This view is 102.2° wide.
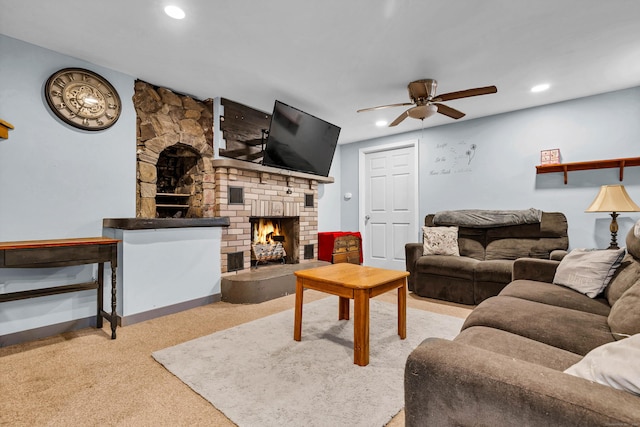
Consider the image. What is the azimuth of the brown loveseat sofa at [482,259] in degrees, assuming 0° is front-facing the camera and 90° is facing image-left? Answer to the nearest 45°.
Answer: approximately 0°

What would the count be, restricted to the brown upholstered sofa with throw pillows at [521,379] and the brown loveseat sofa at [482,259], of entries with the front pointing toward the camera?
1

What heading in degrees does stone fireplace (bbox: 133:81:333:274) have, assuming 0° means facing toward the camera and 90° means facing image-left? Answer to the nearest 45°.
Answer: approximately 315°

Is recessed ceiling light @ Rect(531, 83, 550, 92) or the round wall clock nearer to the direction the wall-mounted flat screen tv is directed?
the recessed ceiling light

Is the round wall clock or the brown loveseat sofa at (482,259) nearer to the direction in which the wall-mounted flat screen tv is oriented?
the brown loveseat sofa

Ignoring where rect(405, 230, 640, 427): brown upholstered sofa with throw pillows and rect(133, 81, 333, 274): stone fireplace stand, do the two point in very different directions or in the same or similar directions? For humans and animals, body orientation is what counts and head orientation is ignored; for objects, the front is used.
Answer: very different directions

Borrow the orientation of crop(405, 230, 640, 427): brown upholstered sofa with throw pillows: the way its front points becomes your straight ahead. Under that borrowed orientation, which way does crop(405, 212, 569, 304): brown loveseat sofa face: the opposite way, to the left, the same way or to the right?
to the left

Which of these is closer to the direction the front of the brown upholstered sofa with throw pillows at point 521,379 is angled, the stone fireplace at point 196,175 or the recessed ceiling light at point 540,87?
the stone fireplace

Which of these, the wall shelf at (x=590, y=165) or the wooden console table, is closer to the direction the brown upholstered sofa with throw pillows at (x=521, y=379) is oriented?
the wooden console table

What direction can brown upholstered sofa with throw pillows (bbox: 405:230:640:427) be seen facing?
to the viewer's left

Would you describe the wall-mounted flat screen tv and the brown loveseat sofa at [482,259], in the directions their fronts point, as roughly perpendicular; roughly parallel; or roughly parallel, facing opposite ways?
roughly perpendicular

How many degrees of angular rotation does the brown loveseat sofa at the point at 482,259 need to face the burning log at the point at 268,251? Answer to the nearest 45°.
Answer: approximately 90° to its right

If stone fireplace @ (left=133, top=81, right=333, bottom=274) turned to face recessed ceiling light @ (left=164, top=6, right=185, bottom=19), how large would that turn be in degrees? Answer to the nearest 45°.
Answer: approximately 45° to its right

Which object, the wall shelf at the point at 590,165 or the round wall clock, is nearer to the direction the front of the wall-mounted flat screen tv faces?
the wall shelf
